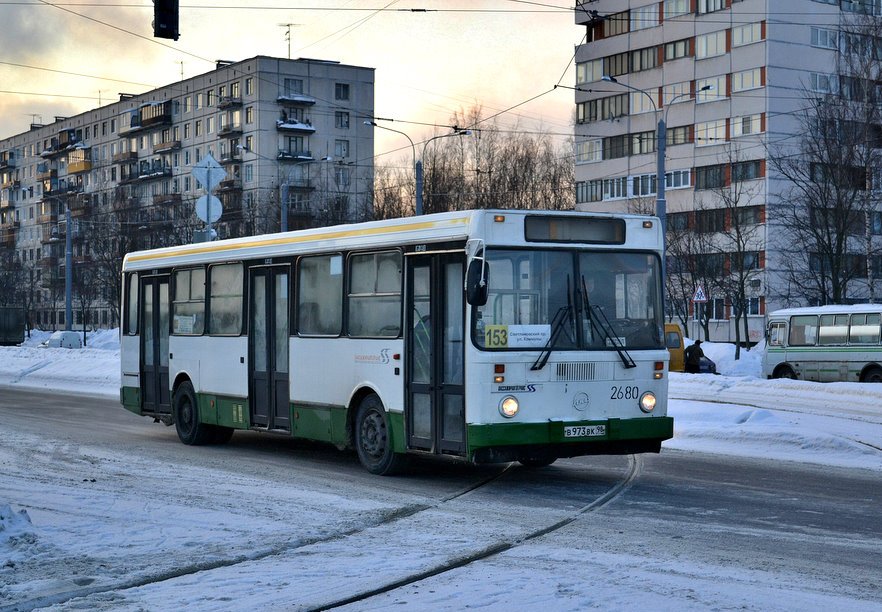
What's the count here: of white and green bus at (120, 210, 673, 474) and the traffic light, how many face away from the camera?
1

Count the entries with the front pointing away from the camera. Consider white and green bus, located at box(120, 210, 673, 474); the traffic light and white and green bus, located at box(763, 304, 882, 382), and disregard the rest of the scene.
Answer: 1

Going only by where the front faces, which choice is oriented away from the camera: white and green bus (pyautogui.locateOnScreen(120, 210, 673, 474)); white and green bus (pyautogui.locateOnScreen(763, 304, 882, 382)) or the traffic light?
the traffic light

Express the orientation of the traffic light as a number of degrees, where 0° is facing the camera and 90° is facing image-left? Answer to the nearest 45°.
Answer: approximately 180°

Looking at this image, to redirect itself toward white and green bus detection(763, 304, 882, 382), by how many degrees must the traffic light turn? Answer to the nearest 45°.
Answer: approximately 45° to its right

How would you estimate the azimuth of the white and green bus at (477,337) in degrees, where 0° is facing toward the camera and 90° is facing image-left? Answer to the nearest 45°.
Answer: approximately 315°

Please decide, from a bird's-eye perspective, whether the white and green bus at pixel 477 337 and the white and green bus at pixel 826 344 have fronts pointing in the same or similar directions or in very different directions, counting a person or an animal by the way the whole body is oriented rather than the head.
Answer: very different directions

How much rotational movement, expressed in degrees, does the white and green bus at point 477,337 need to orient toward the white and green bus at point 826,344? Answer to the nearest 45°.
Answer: approximately 90° to its left

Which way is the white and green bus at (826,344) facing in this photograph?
to the viewer's left

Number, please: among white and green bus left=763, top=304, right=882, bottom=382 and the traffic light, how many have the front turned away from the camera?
1
